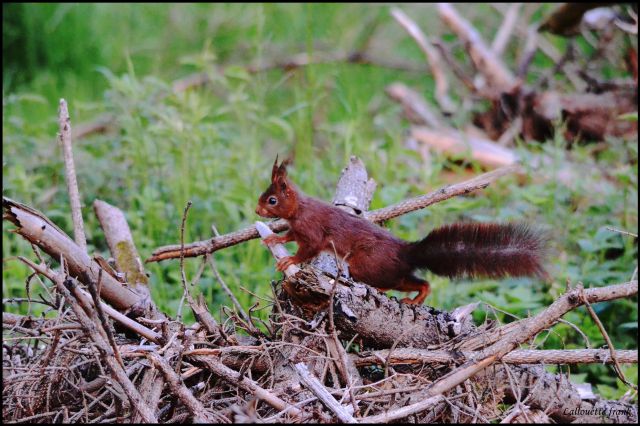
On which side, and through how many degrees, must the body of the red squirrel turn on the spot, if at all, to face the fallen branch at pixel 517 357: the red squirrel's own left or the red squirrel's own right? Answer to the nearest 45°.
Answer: approximately 135° to the red squirrel's own left

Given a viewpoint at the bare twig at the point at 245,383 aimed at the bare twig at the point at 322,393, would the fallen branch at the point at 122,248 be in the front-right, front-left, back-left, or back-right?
back-left

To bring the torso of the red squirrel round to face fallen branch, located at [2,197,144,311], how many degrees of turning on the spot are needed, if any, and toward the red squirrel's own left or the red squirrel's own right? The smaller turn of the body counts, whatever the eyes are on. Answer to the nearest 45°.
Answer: approximately 45° to the red squirrel's own left

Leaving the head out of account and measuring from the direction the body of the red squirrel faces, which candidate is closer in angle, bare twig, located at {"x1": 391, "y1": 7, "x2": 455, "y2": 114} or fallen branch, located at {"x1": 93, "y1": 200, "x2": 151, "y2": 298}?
the fallen branch

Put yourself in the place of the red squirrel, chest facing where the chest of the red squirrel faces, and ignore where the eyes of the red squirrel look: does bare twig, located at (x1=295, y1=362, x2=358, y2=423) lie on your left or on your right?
on your left

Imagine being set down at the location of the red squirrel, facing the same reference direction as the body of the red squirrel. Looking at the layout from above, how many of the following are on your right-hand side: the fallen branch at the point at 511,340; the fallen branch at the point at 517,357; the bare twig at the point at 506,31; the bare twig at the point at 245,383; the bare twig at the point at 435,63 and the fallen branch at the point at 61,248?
2

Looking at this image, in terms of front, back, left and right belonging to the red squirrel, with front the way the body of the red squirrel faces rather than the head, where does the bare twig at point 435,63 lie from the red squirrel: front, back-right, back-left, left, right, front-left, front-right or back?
right

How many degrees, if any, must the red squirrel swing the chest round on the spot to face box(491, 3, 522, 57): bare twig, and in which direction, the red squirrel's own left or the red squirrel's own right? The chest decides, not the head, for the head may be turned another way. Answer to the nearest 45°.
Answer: approximately 90° to the red squirrel's own right

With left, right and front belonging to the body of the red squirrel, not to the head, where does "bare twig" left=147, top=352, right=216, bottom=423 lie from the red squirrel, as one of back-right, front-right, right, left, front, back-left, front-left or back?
front-left

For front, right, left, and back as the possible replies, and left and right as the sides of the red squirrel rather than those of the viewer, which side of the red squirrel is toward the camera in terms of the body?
left

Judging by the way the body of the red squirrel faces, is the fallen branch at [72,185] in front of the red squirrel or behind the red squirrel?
in front

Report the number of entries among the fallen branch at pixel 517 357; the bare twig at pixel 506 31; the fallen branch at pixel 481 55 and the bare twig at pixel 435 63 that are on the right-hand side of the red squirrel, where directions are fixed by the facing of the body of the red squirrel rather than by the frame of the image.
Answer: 3

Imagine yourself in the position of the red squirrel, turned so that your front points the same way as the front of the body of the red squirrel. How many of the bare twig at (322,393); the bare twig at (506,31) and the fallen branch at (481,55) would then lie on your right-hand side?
2

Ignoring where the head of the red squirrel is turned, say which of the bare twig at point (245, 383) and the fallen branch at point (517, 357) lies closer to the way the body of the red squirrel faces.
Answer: the bare twig
